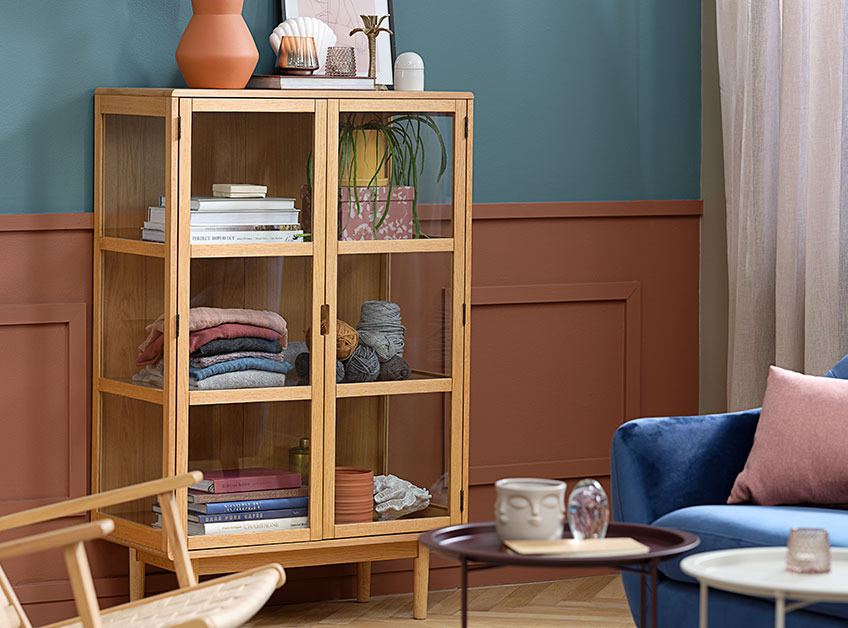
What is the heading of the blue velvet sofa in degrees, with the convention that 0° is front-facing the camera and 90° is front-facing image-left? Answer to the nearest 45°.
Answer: approximately 45°

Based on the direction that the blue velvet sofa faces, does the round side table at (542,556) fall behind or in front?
in front

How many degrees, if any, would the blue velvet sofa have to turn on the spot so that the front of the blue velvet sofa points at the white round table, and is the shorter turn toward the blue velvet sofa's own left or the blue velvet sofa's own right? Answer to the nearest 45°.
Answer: approximately 45° to the blue velvet sofa's own left

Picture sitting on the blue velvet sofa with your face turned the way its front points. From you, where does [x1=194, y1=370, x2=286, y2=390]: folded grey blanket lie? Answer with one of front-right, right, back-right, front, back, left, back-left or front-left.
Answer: front-right

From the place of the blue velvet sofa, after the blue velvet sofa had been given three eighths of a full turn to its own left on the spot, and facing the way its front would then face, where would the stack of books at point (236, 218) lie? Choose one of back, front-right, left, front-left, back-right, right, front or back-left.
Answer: back

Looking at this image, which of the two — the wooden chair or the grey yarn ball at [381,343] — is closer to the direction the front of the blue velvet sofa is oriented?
the wooden chair

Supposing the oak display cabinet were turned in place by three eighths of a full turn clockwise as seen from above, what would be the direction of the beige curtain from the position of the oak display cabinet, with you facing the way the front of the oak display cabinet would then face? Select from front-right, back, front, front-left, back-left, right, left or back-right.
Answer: back

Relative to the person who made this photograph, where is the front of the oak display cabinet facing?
facing the viewer and to the right of the viewer

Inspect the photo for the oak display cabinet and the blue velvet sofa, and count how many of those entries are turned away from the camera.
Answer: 0

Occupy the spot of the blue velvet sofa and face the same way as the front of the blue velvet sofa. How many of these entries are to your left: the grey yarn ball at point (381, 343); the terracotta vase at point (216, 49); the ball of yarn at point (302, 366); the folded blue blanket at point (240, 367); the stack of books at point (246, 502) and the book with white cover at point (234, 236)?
0

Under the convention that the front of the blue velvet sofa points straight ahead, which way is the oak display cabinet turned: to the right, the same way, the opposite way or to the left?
to the left
